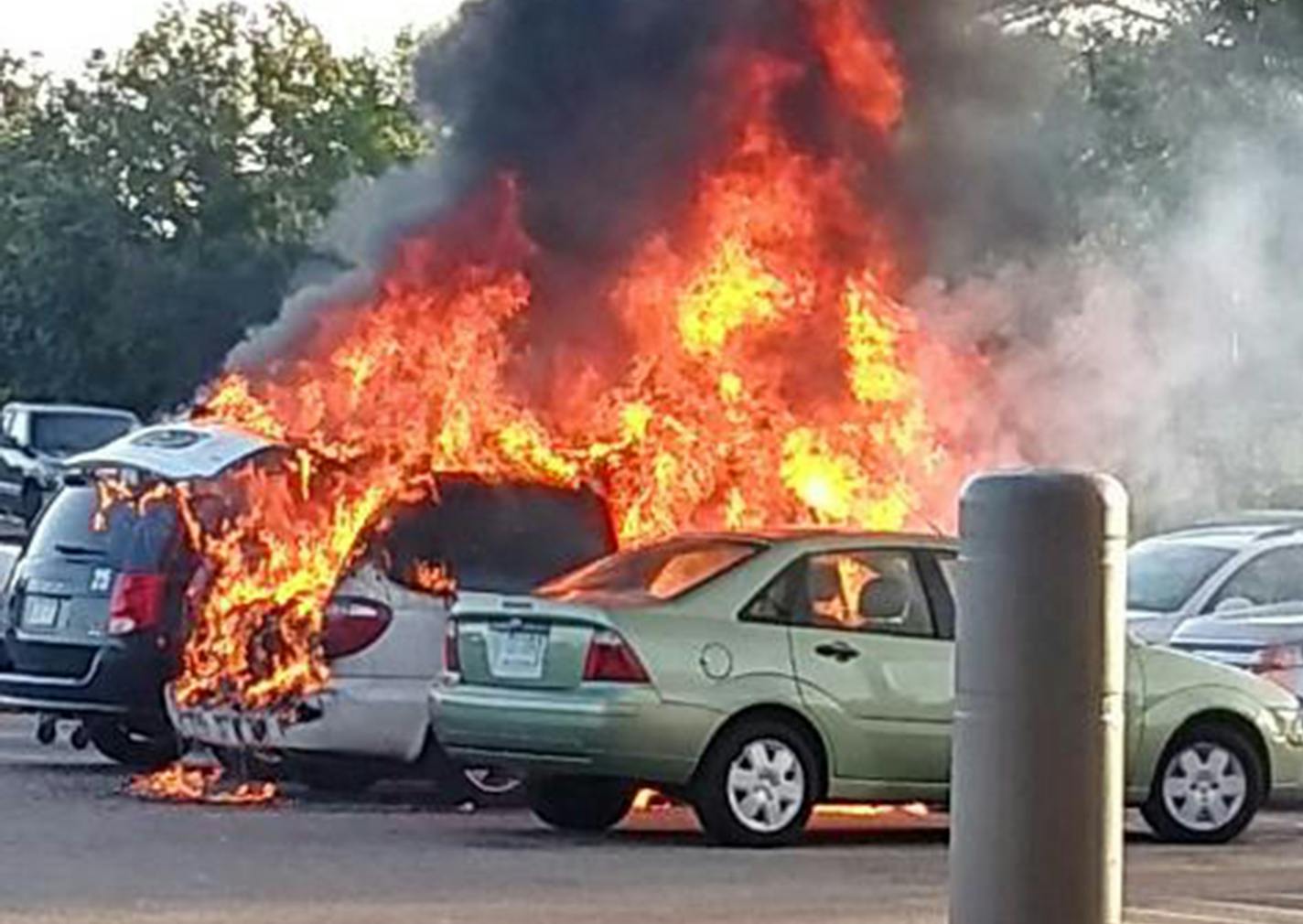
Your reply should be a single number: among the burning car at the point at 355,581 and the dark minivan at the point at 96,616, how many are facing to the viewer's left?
0

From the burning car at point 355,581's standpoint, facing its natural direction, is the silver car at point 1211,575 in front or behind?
in front

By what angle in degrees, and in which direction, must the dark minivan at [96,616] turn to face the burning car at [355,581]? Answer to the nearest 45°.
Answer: approximately 90° to its right

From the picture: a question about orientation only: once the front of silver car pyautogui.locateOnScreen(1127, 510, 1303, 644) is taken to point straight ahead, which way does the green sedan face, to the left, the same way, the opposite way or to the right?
the opposite way

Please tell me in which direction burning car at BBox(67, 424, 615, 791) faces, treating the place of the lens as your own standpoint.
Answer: facing away from the viewer and to the right of the viewer

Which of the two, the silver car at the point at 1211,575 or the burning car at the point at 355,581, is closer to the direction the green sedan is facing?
the silver car

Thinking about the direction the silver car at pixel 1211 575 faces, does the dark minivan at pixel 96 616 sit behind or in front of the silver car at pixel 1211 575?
in front

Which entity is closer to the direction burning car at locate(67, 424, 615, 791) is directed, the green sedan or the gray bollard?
the green sedan

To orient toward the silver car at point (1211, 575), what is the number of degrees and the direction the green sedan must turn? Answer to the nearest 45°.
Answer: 0° — it already faces it

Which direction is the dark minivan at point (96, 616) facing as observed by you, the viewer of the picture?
facing away from the viewer and to the right of the viewer

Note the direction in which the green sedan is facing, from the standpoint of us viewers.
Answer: facing away from the viewer and to the right of the viewer
